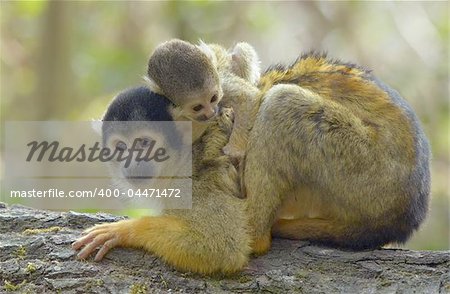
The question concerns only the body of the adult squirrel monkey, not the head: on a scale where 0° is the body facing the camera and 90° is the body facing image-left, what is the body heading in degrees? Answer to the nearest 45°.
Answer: approximately 90°
